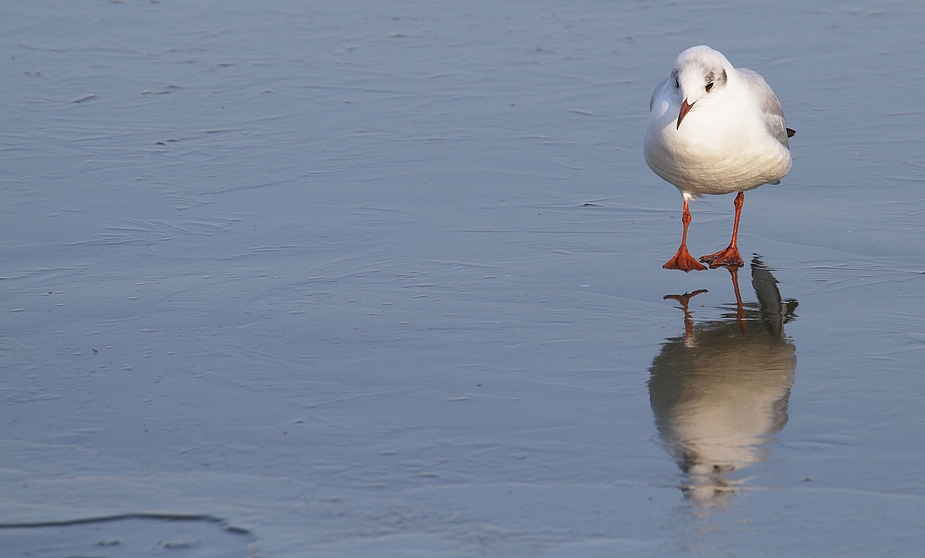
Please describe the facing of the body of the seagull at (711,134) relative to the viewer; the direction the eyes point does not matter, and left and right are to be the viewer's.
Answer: facing the viewer and to the left of the viewer
